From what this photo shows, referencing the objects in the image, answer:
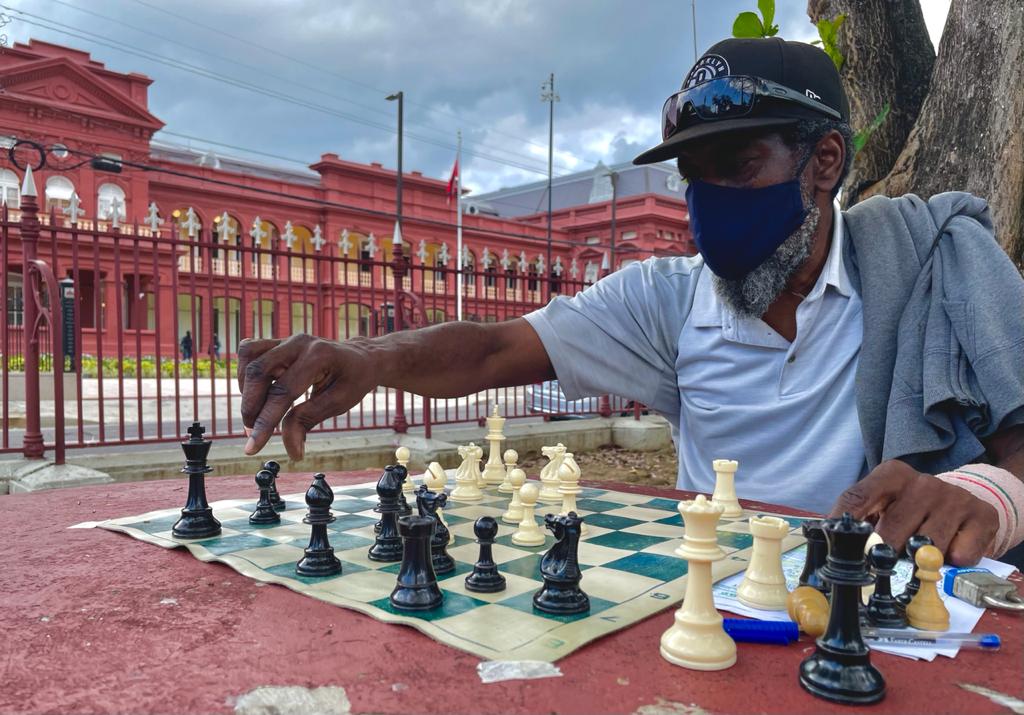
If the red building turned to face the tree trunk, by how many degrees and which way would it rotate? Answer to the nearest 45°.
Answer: approximately 45° to its right

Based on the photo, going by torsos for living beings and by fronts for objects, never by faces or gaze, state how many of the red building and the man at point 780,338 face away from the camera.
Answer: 0

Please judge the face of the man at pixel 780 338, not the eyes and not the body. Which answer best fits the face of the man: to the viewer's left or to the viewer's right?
to the viewer's left

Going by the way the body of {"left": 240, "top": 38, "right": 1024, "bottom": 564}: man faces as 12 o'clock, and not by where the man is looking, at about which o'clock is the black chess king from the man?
The black chess king is roughly at 1 o'clock from the man.

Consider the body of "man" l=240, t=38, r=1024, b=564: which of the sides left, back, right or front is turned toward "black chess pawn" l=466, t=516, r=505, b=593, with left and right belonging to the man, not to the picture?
front

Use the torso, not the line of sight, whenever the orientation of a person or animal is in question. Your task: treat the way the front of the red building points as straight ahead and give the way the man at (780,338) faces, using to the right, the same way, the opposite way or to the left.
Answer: to the right

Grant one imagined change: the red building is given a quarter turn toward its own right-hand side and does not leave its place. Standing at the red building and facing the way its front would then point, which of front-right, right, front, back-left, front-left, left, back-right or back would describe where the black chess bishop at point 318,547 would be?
front-left

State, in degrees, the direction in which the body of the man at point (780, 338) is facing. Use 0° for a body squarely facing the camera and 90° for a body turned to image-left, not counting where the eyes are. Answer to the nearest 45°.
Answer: approximately 45°
